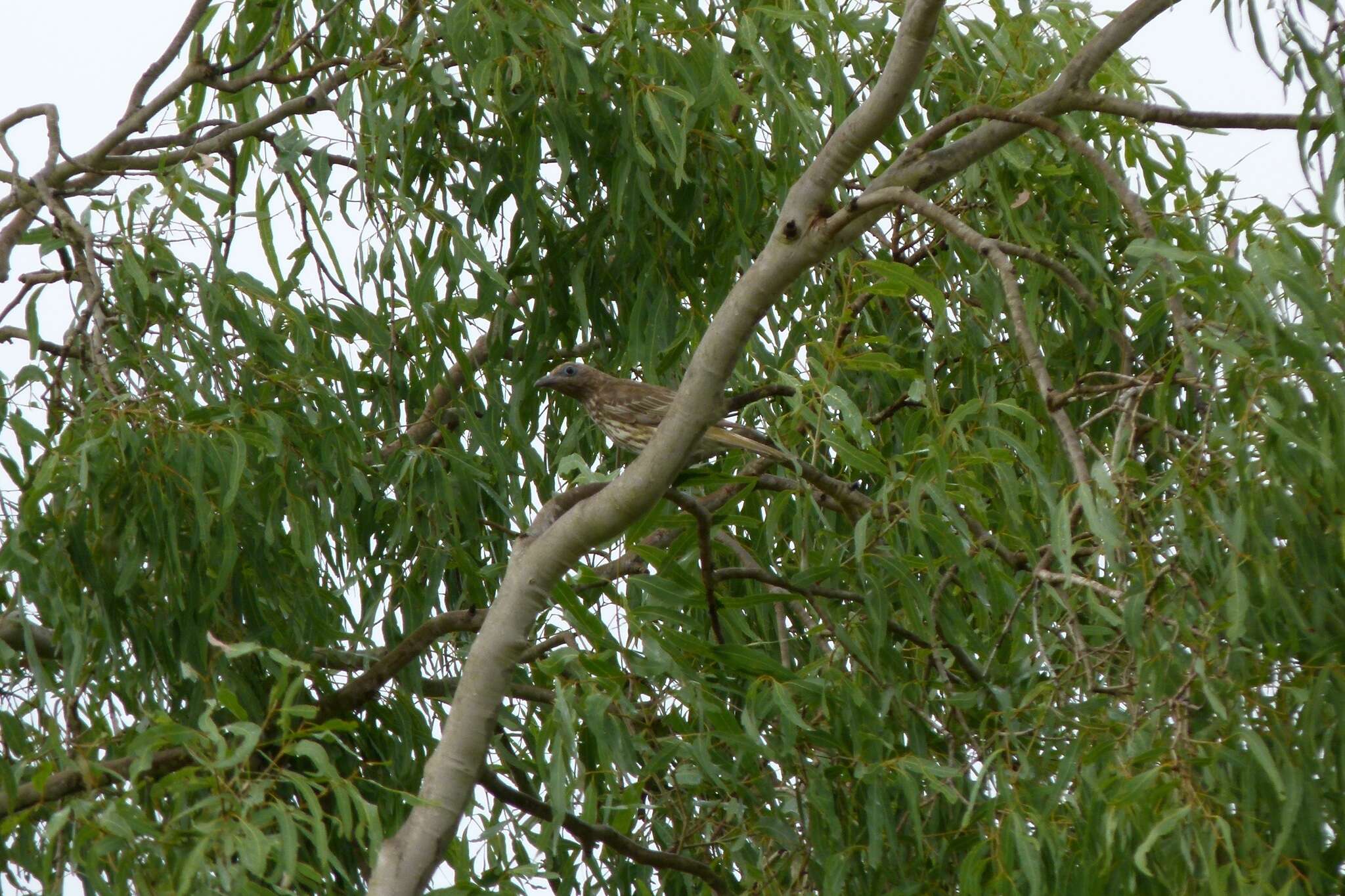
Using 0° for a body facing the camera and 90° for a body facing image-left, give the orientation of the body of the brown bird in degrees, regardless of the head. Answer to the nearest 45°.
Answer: approximately 90°
